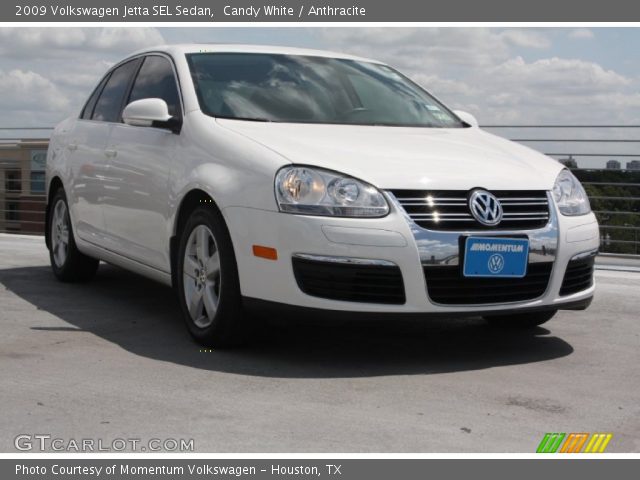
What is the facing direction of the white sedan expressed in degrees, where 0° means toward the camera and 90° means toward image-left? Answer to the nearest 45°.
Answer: approximately 315°

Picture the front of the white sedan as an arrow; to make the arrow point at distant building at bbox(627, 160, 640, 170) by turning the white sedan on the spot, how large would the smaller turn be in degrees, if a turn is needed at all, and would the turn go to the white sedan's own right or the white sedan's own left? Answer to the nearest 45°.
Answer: approximately 90° to the white sedan's own left

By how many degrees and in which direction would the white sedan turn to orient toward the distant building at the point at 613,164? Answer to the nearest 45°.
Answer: approximately 90° to its left
